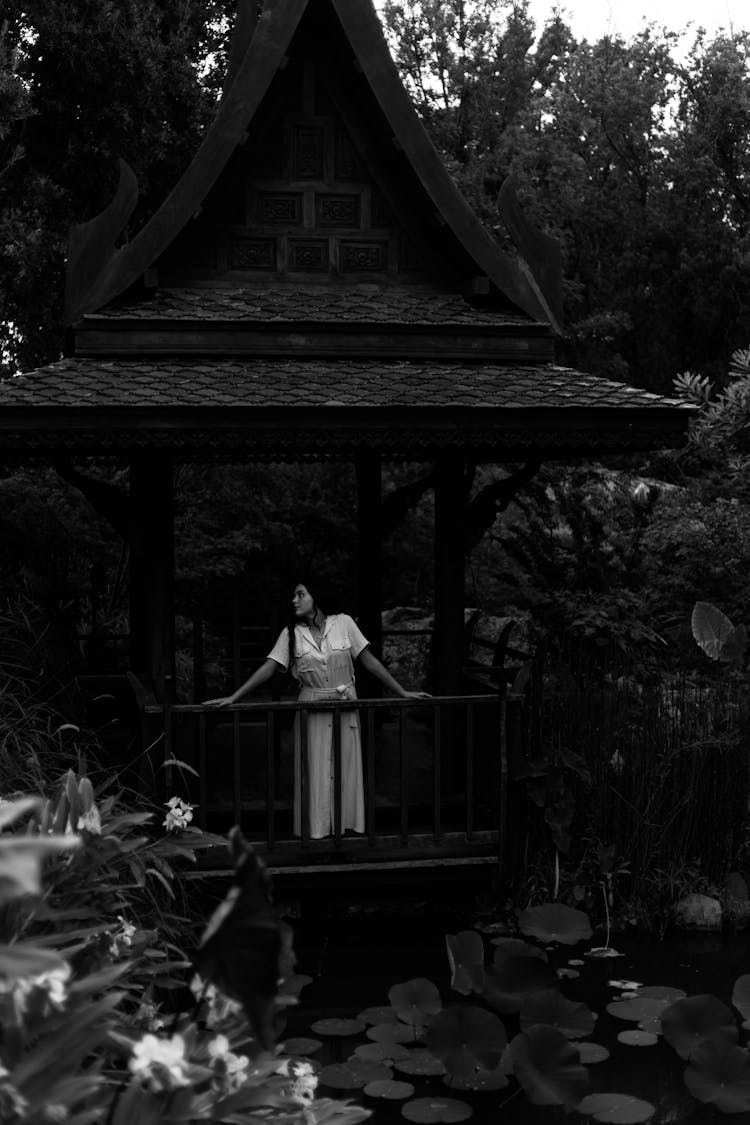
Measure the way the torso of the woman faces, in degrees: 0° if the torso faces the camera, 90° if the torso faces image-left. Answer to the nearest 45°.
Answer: approximately 0°

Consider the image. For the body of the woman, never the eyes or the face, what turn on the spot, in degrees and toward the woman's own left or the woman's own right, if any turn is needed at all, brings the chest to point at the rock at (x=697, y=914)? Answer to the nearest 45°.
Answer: approximately 90° to the woman's own left

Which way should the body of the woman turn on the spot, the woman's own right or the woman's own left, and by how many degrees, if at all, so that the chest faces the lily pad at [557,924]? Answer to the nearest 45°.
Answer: approximately 45° to the woman's own left

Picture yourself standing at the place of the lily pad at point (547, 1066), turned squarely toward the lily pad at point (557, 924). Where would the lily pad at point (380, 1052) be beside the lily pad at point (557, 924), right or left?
left

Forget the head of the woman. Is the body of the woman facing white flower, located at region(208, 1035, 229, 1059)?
yes

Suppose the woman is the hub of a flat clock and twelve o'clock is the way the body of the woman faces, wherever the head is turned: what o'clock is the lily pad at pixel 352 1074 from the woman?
The lily pad is roughly at 12 o'clock from the woman.

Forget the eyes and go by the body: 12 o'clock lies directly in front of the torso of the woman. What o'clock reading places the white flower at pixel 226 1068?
The white flower is roughly at 12 o'clock from the woman.

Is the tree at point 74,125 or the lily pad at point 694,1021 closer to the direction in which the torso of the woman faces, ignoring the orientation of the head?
the lily pad
